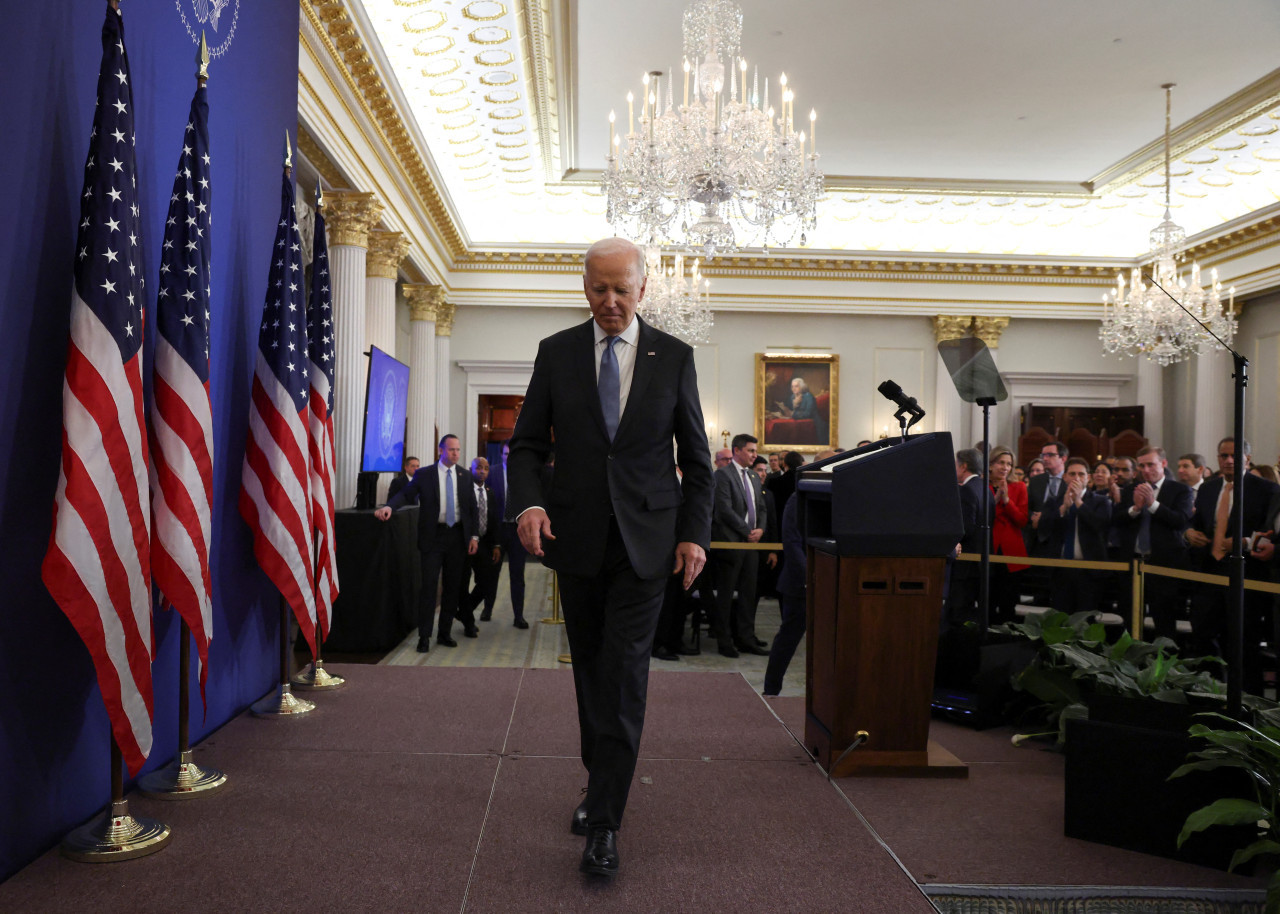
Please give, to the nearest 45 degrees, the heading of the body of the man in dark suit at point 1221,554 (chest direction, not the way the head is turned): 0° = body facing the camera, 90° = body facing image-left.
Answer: approximately 45°

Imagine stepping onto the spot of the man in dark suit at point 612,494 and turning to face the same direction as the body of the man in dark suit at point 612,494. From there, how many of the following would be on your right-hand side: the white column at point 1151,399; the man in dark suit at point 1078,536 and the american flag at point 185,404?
1

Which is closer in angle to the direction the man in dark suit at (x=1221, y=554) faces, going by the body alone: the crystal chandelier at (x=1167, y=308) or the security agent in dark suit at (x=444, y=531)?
the security agent in dark suit

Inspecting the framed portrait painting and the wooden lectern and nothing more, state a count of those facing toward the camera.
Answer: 1

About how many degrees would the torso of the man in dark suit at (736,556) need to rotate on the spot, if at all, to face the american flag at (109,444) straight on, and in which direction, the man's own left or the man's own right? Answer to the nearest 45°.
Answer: approximately 45° to the man's own right

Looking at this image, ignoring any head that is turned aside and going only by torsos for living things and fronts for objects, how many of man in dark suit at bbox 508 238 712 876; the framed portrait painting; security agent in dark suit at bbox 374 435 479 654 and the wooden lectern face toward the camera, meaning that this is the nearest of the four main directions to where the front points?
3

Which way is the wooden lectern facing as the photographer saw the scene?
facing to the right of the viewer

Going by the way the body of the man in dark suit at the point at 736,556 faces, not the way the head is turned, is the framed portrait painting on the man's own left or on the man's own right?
on the man's own left

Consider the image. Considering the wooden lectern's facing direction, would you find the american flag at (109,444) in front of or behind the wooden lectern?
behind

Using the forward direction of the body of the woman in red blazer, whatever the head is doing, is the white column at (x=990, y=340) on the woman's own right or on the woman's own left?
on the woman's own right

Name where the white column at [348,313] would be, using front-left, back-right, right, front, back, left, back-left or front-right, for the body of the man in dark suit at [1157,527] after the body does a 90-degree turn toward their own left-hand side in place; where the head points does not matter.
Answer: back-right

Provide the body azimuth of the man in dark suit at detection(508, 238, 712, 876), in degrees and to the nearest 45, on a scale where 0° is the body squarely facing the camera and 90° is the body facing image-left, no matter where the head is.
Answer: approximately 0°

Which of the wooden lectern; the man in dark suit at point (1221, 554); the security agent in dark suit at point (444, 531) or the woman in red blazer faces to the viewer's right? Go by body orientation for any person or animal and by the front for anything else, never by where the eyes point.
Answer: the wooden lectern

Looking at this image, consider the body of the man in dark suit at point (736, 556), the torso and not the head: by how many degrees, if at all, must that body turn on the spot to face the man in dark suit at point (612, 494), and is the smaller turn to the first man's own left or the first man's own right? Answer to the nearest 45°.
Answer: approximately 45° to the first man's own right

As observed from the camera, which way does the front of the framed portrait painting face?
facing the viewer

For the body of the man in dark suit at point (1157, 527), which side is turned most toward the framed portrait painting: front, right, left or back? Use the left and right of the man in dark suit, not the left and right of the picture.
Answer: right

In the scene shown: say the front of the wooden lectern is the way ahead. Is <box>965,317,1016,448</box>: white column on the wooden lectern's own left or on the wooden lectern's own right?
on the wooden lectern's own left
